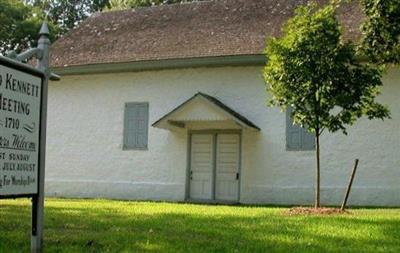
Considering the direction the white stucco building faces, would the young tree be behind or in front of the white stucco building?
in front

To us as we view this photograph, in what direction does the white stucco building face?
facing the viewer

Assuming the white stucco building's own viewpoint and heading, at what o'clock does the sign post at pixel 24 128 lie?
The sign post is roughly at 12 o'clock from the white stucco building.
